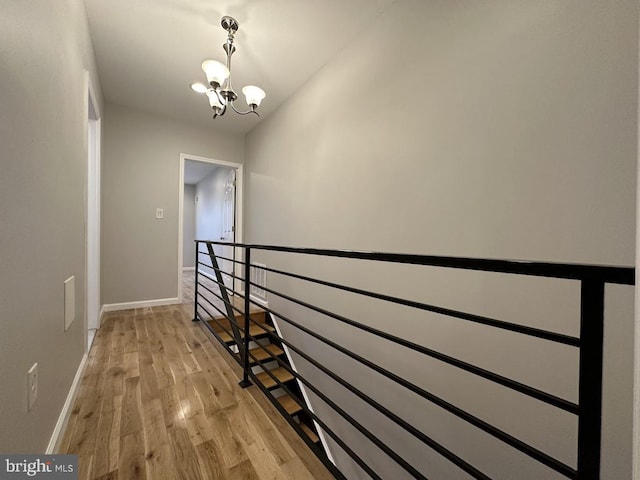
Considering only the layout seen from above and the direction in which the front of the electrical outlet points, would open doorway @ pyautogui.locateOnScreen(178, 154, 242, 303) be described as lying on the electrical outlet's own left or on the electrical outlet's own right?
on the electrical outlet's own left

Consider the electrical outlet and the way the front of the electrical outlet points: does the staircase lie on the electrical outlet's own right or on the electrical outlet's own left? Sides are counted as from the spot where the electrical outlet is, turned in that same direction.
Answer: on the electrical outlet's own left

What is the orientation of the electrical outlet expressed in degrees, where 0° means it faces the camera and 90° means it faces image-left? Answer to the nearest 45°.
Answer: approximately 315°

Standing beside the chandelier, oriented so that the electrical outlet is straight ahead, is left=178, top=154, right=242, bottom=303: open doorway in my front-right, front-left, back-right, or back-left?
back-right

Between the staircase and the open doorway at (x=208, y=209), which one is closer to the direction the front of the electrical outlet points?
the staircase
